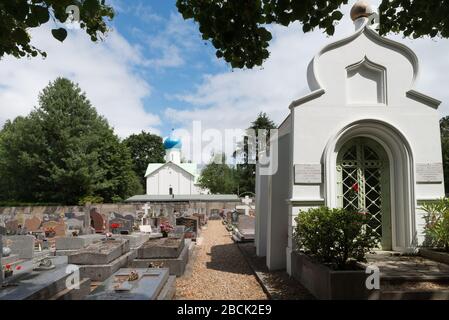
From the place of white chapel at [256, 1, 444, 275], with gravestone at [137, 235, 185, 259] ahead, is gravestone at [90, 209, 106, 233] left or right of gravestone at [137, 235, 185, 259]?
right

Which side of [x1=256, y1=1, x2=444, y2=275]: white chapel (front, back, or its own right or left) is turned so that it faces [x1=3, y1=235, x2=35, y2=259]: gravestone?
right

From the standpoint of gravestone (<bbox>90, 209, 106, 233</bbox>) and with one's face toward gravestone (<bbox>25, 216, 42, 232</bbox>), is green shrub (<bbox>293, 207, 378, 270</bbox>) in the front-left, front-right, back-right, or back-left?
back-left

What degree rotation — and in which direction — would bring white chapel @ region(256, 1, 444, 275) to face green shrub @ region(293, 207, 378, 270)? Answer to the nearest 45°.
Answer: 0° — it already faces it

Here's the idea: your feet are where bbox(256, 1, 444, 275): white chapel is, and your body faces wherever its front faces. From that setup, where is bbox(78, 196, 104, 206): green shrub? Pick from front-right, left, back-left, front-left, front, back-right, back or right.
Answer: back-right

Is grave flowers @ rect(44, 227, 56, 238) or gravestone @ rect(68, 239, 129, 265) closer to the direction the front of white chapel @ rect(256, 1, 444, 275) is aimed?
the gravestone

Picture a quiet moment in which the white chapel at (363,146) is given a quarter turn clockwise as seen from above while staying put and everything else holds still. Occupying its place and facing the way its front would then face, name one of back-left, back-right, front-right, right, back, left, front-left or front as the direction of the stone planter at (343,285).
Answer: left

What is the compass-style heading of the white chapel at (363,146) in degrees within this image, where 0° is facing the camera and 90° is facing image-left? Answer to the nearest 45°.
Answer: approximately 0°

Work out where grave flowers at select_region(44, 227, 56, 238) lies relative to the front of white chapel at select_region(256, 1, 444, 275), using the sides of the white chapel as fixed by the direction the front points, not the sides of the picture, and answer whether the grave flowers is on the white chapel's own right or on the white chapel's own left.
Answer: on the white chapel's own right

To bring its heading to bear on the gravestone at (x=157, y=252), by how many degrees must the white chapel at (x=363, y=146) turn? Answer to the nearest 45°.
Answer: approximately 90° to its right

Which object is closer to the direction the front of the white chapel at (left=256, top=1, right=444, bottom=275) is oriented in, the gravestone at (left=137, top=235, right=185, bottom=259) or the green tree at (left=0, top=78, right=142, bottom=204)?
the gravestone
